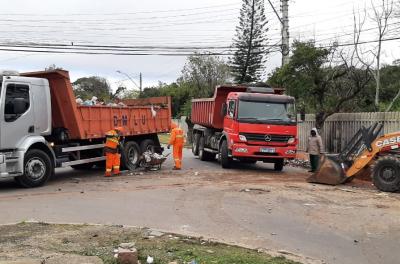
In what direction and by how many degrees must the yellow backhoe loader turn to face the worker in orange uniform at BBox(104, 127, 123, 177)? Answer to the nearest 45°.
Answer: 0° — it already faces them

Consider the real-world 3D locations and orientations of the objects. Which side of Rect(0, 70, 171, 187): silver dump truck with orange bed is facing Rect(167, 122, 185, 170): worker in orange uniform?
back

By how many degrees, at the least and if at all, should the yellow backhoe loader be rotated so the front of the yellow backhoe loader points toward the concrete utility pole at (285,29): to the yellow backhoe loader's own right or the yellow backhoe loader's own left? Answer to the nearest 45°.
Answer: approximately 90° to the yellow backhoe loader's own right

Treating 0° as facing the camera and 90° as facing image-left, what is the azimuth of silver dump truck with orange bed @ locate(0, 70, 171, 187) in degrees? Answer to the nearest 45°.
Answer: approximately 45°

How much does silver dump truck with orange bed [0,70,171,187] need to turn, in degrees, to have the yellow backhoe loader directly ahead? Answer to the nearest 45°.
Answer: approximately 135° to its left

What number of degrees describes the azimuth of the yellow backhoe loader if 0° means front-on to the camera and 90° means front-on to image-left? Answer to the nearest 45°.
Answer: approximately 90°

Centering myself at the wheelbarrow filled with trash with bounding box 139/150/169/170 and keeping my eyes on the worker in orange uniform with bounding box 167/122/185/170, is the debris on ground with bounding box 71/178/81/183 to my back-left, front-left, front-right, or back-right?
back-right

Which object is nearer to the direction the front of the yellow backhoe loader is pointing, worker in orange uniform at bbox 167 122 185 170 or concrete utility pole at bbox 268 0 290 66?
the worker in orange uniform
